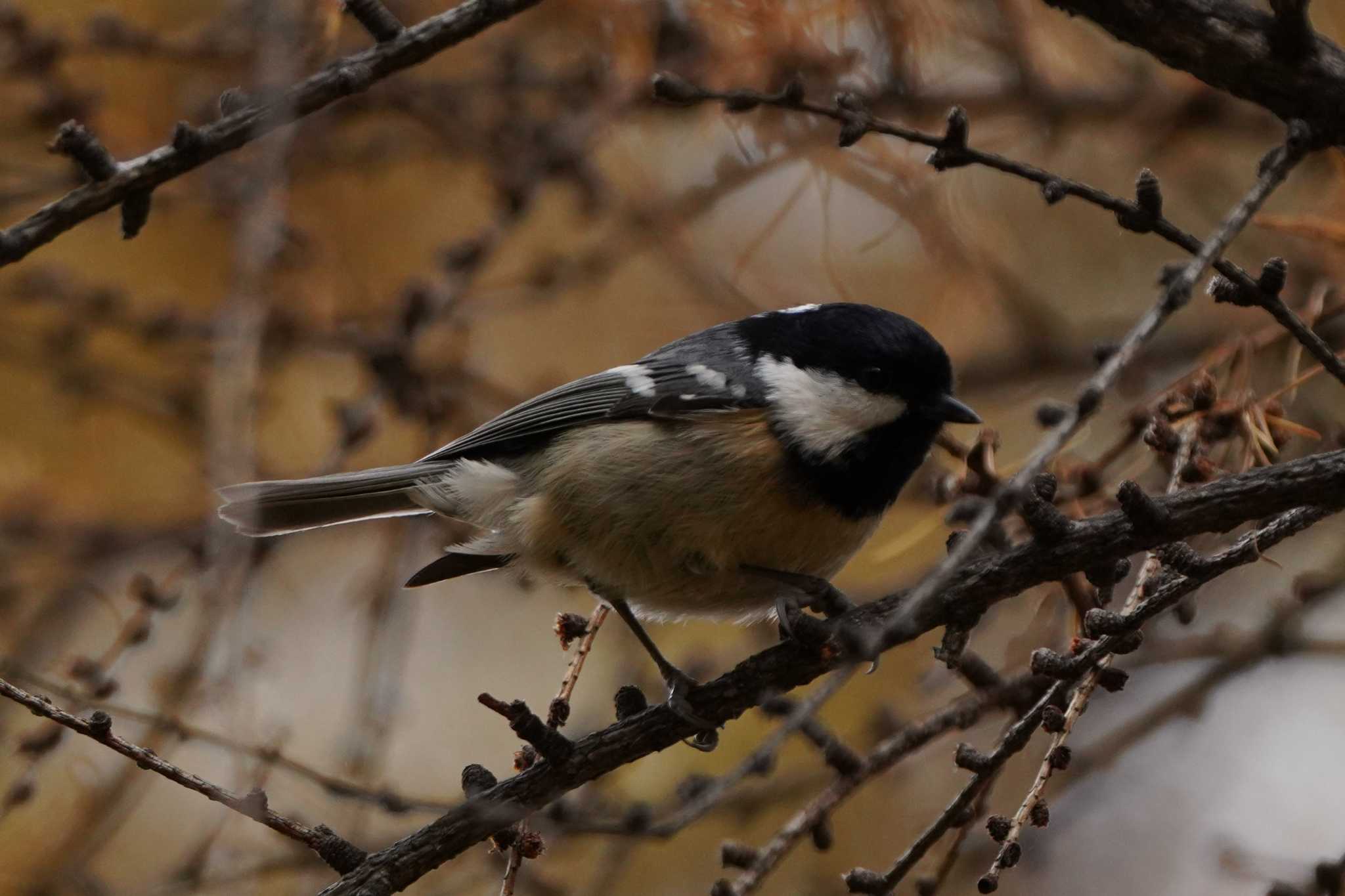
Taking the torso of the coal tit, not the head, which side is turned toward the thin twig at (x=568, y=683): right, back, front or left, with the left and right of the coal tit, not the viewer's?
back

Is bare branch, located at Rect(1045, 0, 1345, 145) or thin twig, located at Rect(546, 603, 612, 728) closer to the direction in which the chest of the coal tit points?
the bare branch

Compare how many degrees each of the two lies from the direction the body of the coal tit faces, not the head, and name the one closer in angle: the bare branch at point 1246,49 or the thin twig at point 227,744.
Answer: the bare branch

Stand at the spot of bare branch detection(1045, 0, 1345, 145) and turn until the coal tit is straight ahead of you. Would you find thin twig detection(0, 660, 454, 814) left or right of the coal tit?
left

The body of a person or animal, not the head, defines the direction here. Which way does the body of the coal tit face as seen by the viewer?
to the viewer's right

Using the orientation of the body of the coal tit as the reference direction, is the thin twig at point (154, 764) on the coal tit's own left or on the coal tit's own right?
on the coal tit's own right
